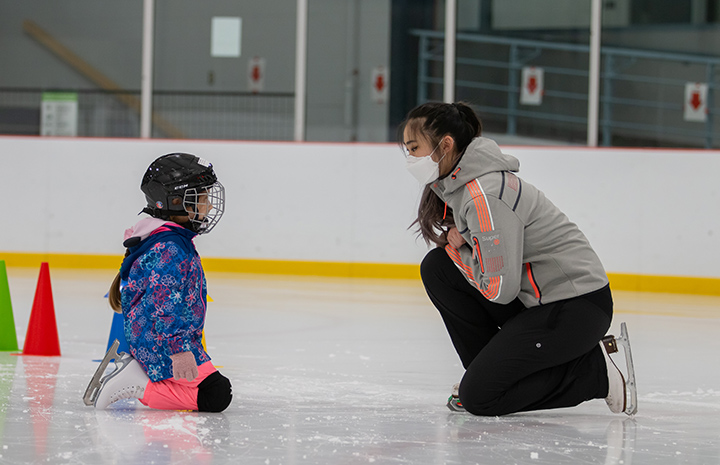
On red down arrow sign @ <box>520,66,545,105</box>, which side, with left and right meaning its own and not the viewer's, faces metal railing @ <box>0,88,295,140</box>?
right

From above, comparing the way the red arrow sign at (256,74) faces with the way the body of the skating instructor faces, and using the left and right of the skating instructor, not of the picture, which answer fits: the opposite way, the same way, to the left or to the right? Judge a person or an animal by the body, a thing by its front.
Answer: to the left

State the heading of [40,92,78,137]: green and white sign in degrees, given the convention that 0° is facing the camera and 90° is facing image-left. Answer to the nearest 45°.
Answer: approximately 0°

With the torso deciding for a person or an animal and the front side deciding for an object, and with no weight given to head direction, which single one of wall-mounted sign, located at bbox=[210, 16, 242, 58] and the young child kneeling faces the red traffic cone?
the wall-mounted sign

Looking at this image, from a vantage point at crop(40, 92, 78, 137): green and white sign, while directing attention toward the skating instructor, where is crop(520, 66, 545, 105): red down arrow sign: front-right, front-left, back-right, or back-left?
front-left

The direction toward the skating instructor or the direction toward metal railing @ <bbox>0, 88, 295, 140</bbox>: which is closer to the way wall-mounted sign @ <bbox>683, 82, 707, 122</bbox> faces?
the skating instructor

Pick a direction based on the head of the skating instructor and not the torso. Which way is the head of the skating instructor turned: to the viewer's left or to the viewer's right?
to the viewer's left

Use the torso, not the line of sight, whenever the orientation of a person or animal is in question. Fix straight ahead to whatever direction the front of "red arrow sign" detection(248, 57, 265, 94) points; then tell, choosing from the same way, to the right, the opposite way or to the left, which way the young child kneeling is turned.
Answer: to the left

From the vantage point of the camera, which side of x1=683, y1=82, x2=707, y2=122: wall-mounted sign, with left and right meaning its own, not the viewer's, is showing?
front

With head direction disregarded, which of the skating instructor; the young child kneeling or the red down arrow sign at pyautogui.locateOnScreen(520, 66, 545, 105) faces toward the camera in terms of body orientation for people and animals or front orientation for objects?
the red down arrow sign

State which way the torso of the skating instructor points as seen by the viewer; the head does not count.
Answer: to the viewer's left

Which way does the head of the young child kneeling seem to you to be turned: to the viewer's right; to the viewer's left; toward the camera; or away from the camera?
to the viewer's right

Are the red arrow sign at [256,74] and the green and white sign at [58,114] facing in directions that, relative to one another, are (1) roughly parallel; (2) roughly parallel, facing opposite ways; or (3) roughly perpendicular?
roughly parallel

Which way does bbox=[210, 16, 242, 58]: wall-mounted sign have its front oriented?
toward the camera

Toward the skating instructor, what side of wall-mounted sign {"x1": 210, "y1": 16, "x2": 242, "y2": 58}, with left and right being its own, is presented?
front

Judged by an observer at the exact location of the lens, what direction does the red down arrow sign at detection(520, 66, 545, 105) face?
facing the viewer

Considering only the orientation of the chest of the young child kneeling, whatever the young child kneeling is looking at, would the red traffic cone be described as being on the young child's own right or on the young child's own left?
on the young child's own left

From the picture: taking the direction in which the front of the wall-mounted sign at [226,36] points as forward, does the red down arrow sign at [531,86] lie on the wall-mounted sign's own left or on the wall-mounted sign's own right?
on the wall-mounted sign's own left
